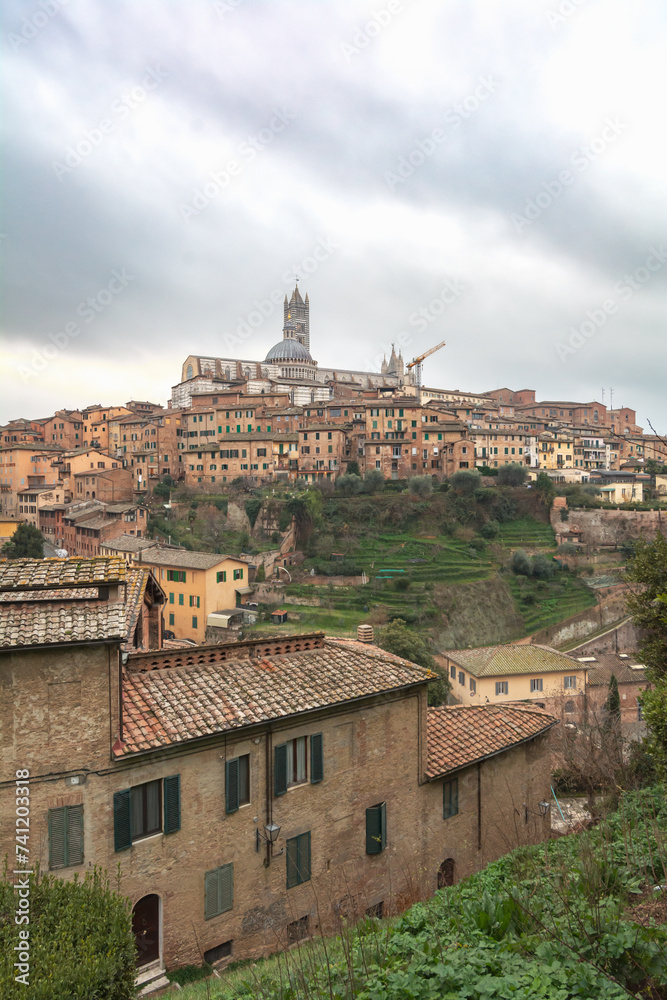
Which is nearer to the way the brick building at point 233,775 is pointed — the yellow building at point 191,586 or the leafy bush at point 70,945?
the leafy bush

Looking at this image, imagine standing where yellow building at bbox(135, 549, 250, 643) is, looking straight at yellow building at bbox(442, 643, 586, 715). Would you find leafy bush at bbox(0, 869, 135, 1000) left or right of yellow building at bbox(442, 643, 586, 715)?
right

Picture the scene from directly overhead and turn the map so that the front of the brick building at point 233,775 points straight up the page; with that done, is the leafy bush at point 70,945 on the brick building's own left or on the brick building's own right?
on the brick building's own right

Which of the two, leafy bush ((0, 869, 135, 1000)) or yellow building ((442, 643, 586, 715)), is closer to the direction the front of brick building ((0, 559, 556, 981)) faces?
the leafy bush

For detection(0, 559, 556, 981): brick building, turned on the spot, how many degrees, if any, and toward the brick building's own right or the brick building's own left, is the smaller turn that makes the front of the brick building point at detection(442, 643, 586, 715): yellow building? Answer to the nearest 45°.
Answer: approximately 90° to the brick building's own left

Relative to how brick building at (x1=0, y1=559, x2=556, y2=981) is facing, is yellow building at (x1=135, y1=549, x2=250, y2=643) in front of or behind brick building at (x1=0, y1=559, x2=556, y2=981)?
behind
